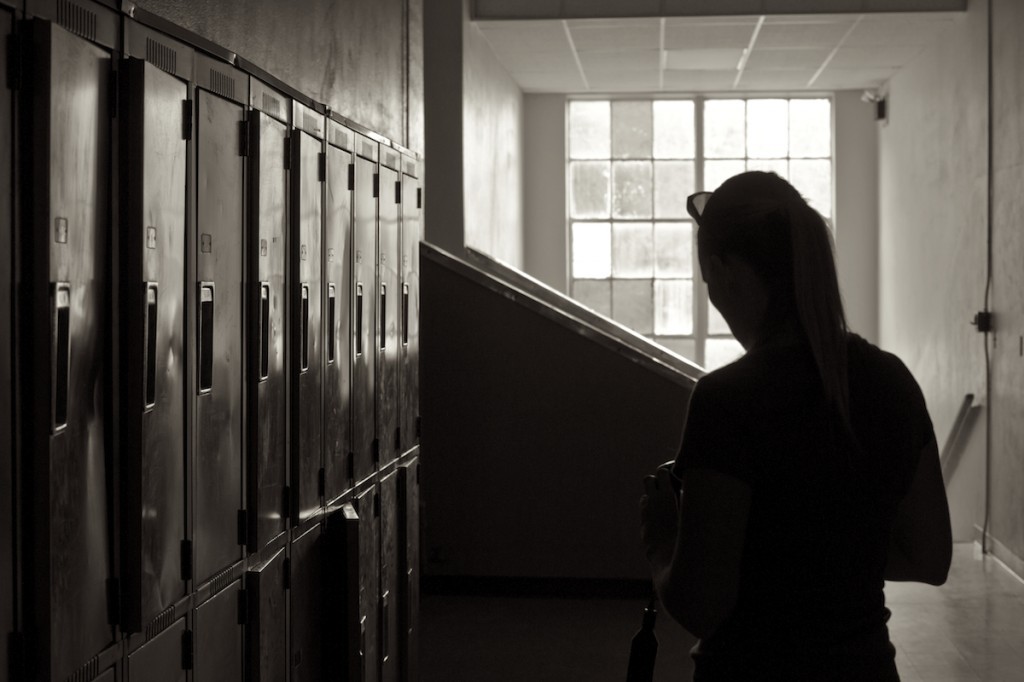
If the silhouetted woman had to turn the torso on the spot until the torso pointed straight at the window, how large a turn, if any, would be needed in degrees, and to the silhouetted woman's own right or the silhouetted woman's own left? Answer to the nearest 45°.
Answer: approximately 45° to the silhouetted woman's own right

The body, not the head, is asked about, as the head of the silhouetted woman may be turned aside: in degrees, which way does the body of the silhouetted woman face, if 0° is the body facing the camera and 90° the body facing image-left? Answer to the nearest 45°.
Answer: approximately 135°

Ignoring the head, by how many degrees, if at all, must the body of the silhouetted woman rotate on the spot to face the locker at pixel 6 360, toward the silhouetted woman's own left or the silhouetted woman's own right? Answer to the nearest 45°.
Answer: approximately 45° to the silhouetted woman's own left

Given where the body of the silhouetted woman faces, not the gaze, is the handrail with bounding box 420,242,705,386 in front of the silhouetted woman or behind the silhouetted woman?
in front

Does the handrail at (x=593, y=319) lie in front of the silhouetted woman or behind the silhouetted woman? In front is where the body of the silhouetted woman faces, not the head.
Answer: in front
